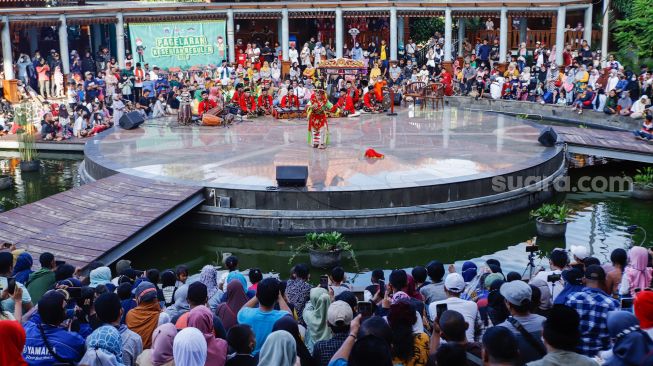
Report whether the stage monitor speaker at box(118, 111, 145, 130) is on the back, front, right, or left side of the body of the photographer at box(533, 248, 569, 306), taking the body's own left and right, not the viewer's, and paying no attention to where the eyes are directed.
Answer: front

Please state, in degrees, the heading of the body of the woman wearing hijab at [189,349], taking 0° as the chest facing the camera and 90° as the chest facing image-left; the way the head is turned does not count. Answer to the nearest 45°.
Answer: approximately 180°

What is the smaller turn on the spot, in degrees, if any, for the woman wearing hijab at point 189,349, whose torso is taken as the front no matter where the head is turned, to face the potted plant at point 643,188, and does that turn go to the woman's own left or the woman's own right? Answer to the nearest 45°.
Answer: approximately 45° to the woman's own right

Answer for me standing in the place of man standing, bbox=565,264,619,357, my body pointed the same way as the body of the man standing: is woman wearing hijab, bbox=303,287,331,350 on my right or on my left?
on my left

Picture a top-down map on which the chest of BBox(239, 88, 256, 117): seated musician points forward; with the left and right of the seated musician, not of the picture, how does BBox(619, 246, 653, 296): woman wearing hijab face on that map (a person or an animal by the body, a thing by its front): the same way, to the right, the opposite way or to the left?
the opposite way

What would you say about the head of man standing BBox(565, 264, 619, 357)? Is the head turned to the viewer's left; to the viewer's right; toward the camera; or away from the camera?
away from the camera

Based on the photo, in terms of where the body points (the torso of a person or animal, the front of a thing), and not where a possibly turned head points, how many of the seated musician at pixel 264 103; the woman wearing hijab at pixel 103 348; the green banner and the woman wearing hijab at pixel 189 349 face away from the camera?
2

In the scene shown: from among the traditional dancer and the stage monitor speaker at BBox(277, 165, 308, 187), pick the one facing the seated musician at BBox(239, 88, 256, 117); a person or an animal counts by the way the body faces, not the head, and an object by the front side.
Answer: the stage monitor speaker

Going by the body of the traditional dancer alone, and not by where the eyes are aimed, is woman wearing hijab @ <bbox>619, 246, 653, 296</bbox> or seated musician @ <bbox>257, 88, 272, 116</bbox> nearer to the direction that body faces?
the woman wearing hijab

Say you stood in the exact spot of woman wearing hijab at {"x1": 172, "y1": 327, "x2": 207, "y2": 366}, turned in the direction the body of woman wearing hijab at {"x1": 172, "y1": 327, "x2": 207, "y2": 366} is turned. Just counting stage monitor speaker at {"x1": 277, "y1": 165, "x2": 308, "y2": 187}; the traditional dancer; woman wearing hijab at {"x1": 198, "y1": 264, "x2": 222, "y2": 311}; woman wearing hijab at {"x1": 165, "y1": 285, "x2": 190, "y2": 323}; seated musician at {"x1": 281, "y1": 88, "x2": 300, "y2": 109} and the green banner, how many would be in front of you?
6

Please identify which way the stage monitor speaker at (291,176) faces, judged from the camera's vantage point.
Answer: facing away from the viewer

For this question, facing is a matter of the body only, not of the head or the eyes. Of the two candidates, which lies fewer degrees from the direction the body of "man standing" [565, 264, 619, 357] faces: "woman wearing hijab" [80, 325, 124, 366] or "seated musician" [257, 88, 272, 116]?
the seated musician

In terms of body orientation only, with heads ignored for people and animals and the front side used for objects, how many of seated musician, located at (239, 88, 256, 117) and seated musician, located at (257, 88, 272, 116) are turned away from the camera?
0

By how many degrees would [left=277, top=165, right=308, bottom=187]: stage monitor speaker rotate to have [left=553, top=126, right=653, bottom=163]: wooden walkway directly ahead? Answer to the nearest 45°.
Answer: approximately 45° to its right

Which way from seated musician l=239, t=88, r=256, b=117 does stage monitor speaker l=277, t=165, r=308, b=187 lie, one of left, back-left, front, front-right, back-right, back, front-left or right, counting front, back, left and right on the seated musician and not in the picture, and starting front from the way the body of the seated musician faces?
front

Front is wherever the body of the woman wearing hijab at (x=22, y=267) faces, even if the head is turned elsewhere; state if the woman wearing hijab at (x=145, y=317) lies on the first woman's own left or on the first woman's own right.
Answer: on the first woman's own right

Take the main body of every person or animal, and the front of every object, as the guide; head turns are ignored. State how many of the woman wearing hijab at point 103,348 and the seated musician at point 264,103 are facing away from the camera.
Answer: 1

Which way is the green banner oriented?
toward the camera

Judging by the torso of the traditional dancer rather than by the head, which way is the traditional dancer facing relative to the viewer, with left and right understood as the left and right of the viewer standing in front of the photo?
facing the viewer

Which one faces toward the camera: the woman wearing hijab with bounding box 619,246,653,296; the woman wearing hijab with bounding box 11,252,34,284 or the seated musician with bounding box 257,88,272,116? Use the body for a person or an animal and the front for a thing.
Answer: the seated musician
